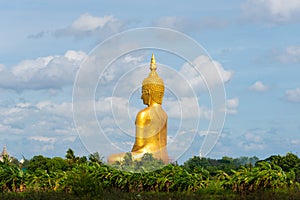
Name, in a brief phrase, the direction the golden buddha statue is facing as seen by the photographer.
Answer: facing away from the viewer and to the left of the viewer
